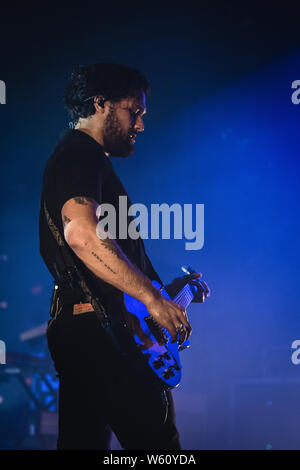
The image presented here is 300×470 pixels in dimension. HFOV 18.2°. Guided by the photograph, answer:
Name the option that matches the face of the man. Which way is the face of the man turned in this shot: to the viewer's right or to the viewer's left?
to the viewer's right

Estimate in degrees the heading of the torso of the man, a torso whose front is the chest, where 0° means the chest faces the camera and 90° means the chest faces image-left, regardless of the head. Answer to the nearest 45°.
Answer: approximately 270°
